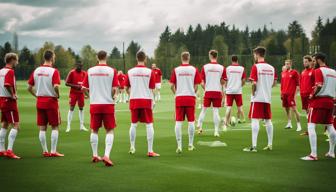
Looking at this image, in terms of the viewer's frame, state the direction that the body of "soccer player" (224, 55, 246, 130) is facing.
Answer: away from the camera

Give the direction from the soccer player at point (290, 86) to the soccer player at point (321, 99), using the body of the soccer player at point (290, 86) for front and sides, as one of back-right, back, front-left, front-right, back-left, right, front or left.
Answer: front-left

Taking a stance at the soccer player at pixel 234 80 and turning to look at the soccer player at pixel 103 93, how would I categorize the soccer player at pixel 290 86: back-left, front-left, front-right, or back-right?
back-left

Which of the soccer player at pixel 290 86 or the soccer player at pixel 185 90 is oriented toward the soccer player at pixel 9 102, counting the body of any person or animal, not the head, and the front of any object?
the soccer player at pixel 290 86

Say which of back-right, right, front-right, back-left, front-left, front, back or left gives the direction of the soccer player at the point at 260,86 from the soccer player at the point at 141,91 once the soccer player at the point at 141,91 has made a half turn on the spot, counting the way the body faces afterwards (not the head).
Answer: left

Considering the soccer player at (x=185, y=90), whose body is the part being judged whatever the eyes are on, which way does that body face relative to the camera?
away from the camera

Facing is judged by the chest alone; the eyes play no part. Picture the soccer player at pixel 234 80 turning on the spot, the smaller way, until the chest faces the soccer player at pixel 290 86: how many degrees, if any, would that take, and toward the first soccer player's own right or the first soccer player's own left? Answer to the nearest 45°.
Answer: approximately 45° to the first soccer player's own right

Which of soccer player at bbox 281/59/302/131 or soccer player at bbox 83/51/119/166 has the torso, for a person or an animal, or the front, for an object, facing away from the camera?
soccer player at bbox 83/51/119/166

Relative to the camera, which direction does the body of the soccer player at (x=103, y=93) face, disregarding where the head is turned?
away from the camera

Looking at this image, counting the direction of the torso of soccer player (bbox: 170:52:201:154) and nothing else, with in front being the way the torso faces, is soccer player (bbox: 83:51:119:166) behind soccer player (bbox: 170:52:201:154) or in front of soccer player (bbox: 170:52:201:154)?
behind

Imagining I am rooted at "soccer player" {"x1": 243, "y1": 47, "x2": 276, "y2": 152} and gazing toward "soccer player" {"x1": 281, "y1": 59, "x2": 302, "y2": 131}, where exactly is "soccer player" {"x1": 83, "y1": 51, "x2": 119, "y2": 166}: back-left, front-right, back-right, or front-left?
back-left

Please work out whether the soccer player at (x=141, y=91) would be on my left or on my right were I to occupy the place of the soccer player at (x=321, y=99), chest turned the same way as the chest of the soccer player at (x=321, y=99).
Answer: on my left

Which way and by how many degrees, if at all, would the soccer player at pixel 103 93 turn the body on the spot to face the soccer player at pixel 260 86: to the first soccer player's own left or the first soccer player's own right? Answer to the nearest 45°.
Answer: approximately 90° to the first soccer player's own right

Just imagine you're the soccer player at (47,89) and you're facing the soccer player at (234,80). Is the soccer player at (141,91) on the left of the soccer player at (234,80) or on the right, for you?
right

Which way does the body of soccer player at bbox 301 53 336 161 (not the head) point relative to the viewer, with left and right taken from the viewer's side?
facing away from the viewer and to the left of the viewer
